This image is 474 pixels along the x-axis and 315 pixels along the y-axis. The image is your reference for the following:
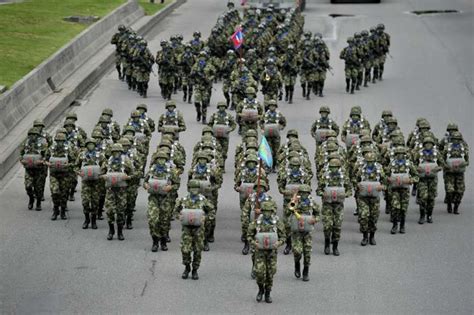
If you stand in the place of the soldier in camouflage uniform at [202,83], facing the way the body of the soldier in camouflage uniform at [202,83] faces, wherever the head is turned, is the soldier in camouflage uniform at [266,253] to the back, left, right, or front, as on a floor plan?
front

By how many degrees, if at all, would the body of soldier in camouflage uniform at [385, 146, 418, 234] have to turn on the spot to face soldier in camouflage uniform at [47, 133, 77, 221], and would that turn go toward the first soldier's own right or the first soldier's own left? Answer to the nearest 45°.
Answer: approximately 90° to the first soldier's own right

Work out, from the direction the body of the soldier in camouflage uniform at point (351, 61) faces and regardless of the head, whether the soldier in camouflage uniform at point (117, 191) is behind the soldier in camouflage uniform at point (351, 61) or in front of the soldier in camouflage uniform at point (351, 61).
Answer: in front

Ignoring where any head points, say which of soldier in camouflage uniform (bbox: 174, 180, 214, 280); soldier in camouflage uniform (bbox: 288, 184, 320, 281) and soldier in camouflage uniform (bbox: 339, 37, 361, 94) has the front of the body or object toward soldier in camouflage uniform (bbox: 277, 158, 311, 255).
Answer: soldier in camouflage uniform (bbox: 339, 37, 361, 94)

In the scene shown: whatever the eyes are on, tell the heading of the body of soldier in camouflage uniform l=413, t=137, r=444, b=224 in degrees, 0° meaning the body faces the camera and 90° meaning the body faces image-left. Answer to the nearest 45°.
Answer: approximately 0°

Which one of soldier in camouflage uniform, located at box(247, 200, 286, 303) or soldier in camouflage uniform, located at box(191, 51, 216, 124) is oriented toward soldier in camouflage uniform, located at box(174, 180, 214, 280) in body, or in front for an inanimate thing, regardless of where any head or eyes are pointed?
soldier in camouflage uniform, located at box(191, 51, 216, 124)

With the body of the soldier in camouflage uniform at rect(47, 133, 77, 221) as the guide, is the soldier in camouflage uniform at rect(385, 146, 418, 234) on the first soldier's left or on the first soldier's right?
on the first soldier's left
